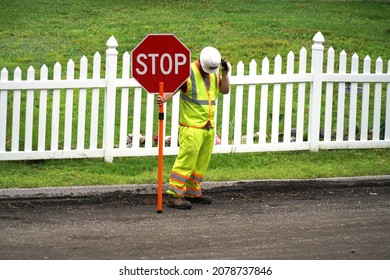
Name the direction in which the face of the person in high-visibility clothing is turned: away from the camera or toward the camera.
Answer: toward the camera

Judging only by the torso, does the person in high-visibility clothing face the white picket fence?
no

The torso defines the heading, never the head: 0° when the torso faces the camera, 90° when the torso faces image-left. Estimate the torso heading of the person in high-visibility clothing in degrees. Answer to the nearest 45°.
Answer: approximately 315°
